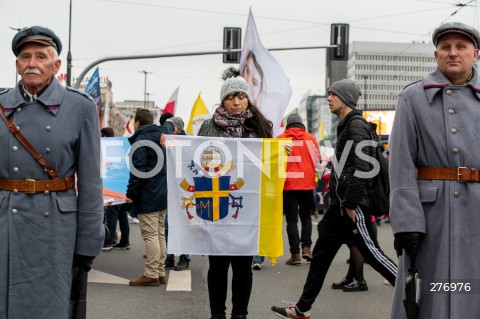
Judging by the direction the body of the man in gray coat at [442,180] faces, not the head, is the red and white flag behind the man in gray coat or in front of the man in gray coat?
behind

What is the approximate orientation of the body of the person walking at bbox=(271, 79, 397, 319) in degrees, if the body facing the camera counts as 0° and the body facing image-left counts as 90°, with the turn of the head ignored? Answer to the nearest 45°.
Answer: approximately 90°

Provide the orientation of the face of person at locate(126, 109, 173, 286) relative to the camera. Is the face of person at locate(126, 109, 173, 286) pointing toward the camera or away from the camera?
away from the camera

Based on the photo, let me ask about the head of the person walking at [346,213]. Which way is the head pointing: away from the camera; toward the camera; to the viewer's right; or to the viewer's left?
to the viewer's left

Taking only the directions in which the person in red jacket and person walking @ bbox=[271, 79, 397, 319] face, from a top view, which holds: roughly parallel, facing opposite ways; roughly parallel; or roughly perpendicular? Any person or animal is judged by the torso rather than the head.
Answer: roughly perpendicular

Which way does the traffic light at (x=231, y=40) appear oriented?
away from the camera

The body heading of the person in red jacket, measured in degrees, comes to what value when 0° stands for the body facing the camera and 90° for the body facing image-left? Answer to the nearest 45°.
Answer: approximately 180°

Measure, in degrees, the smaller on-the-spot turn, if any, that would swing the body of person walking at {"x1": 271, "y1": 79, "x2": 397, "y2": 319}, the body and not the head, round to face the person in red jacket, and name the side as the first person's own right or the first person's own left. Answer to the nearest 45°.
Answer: approximately 90° to the first person's own right
